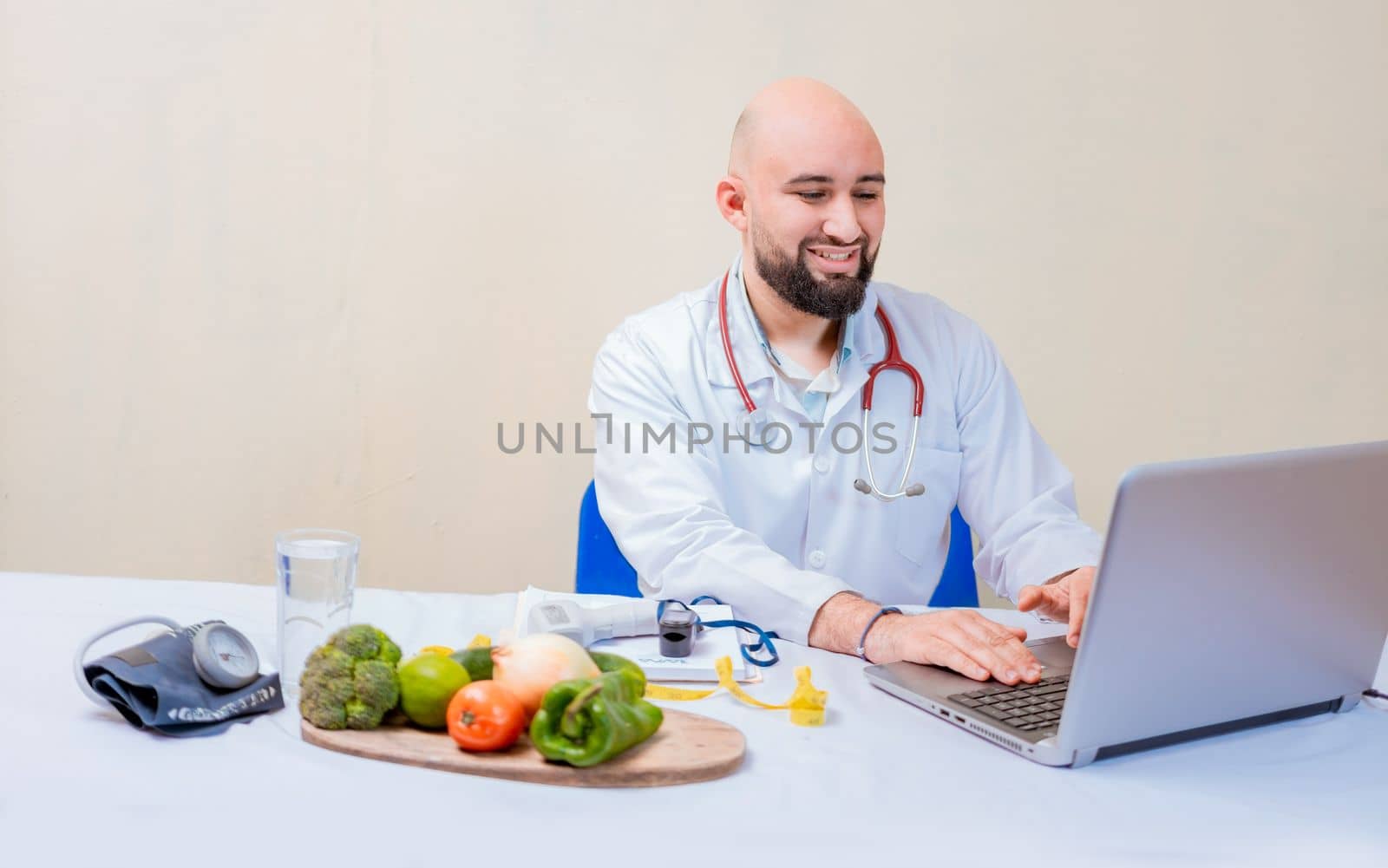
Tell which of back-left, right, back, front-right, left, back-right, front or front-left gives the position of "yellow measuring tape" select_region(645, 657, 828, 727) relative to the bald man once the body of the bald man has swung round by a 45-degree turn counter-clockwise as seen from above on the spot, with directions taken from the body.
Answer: right

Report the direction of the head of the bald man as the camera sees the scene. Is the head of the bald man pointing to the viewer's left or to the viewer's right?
to the viewer's right

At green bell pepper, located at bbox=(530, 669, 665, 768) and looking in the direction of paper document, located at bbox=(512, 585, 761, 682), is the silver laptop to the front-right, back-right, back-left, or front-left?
front-right

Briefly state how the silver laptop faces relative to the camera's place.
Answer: facing away from the viewer and to the left of the viewer

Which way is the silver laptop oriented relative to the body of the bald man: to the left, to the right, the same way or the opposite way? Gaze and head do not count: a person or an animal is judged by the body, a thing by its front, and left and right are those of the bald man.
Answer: the opposite way

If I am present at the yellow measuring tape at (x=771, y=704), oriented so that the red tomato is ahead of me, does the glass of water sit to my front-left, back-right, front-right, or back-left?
front-right

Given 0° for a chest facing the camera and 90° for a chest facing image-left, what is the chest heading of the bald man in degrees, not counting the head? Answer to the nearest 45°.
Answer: approximately 315°

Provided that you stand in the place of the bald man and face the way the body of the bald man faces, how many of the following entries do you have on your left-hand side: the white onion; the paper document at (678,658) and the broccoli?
0
